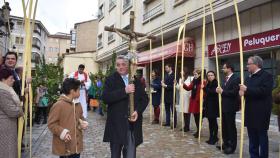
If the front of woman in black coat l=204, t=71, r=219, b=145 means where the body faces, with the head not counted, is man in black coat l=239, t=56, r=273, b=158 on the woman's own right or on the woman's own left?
on the woman's own left

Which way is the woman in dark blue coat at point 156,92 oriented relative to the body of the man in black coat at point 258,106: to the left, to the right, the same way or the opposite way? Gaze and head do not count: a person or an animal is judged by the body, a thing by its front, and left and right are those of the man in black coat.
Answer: the same way

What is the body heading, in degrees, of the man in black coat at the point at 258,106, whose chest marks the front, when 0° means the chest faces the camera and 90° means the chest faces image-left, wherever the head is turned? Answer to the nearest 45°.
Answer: approximately 90°

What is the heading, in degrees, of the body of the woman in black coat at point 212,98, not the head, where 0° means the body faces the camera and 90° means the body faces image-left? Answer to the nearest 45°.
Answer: approximately 45°

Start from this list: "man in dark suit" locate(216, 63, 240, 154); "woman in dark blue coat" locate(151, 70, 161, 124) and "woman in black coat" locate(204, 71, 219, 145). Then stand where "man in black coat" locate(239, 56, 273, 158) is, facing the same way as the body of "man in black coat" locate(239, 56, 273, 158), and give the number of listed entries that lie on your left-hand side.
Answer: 0

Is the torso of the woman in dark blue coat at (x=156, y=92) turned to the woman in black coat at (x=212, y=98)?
no

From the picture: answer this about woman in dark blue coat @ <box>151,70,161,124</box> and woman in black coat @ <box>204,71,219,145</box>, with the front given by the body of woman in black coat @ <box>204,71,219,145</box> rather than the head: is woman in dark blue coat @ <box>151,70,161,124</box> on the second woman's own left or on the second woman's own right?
on the second woman's own right

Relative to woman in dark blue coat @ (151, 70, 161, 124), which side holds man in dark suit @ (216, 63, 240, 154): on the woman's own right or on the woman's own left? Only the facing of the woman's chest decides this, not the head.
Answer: on the woman's own left
